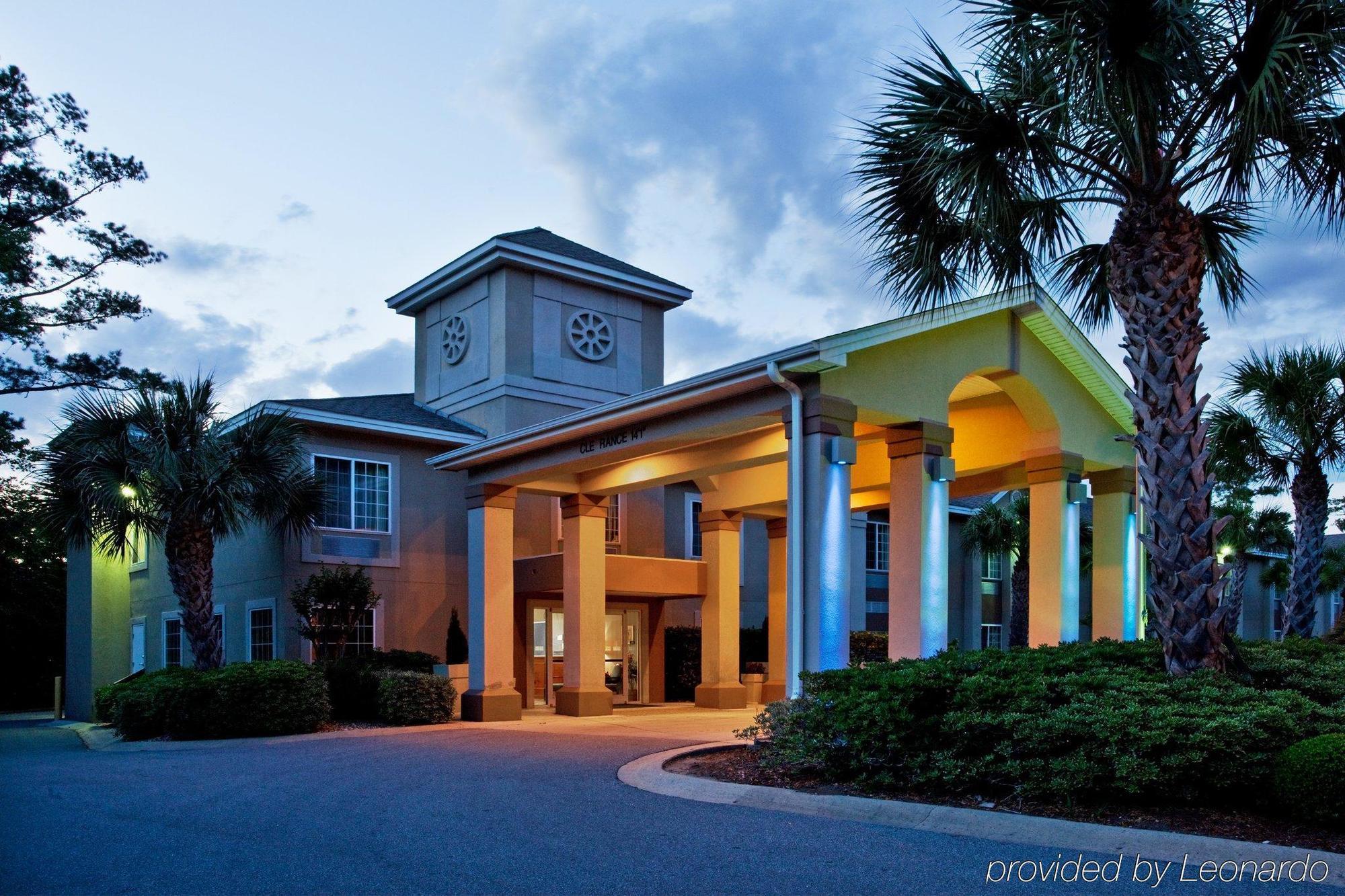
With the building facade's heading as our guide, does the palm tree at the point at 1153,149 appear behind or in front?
in front

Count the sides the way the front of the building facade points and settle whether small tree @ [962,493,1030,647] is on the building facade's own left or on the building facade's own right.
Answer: on the building facade's own left
